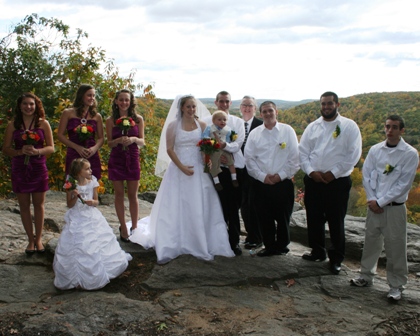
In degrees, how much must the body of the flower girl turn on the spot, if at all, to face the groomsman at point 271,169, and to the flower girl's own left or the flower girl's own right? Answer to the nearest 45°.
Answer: approximately 90° to the flower girl's own left

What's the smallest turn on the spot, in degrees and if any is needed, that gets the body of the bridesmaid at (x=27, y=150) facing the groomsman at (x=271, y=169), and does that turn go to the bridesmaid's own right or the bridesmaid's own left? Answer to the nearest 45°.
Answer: approximately 90° to the bridesmaid's own left

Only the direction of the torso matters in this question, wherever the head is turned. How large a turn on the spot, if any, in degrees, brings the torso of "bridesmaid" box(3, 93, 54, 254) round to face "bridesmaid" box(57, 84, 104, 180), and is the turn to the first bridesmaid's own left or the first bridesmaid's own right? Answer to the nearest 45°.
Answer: approximately 90° to the first bridesmaid's own left

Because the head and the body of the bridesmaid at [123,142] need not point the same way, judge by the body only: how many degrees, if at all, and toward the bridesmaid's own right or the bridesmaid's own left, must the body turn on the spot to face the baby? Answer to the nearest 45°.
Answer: approximately 45° to the bridesmaid's own left

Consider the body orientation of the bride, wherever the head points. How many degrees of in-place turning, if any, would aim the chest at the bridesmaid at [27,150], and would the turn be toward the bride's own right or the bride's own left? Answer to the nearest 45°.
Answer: approximately 135° to the bride's own right

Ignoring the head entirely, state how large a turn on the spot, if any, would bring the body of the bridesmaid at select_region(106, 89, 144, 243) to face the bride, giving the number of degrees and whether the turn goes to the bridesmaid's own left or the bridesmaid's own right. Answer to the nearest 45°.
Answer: approximately 45° to the bridesmaid's own left

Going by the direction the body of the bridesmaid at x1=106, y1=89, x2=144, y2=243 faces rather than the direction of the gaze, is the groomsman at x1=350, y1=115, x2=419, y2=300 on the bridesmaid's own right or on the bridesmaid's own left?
on the bridesmaid's own left

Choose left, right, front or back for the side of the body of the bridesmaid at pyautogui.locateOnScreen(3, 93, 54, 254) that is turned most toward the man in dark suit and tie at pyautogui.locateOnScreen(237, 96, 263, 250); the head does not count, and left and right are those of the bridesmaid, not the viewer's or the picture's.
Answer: left

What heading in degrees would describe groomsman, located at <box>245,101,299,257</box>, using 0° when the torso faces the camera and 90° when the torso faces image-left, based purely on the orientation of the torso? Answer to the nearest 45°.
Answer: approximately 0°

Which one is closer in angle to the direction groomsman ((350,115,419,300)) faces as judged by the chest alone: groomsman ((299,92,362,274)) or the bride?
the bride

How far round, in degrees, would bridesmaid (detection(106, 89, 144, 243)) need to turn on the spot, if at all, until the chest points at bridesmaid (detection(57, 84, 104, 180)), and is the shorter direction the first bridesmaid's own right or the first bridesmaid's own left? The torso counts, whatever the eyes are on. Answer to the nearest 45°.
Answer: approximately 90° to the first bridesmaid's own right
